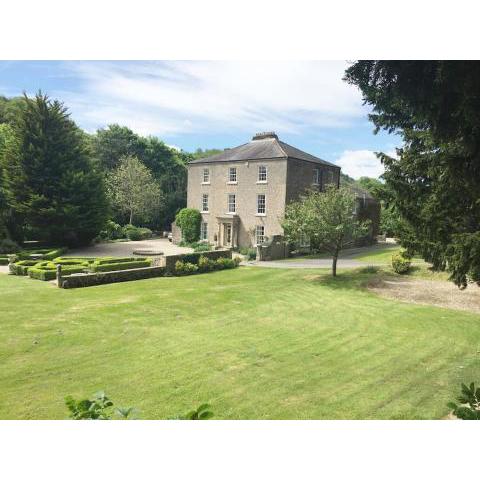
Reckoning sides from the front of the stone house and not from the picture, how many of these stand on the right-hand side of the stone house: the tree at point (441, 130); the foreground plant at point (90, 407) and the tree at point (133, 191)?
1

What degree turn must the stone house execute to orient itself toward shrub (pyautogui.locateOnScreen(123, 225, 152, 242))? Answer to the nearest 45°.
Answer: approximately 90° to its right

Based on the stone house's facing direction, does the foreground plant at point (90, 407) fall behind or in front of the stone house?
in front

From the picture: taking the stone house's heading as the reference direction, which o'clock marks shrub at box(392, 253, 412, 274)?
The shrub is roughly at 9 o'clock from the stone house.

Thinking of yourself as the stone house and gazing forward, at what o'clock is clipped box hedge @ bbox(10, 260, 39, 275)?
The clipped box hedge is roughly at 12 o'clock from the stone house.

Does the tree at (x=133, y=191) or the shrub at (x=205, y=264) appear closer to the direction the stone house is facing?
the shrub

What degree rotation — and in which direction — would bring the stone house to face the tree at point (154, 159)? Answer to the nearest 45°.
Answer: approximately 90° to its right

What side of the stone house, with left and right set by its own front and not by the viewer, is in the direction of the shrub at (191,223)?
right

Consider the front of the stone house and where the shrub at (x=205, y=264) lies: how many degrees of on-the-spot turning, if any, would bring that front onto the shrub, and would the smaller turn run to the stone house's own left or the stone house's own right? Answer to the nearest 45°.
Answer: approximately 45° to the stone house's own left

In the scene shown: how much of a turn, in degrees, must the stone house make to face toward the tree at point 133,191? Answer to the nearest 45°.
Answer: approximately 90° to its right

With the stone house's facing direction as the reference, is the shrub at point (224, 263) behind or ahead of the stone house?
ahead

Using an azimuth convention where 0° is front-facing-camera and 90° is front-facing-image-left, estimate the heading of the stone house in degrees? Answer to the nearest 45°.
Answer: approximately 45°

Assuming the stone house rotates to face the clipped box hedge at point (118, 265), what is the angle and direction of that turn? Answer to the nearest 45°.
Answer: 0° — it already faces it
